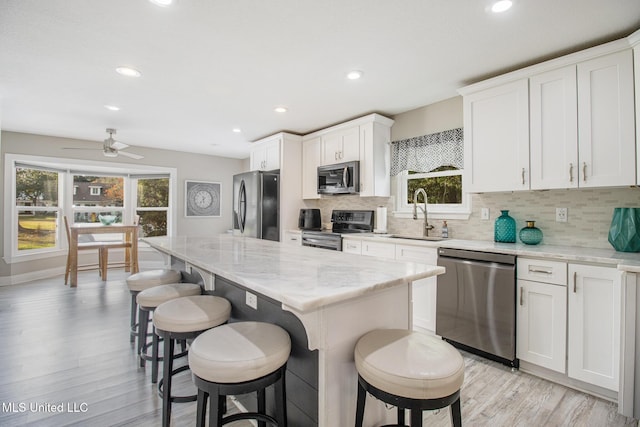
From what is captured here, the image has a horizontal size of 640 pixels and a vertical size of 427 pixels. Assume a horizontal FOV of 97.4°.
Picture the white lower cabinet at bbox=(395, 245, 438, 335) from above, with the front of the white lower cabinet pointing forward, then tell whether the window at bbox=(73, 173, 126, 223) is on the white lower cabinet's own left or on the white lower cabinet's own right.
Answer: on the white lower cabinet's own right

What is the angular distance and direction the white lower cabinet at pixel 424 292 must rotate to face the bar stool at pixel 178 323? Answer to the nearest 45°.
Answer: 0° — it already faces it

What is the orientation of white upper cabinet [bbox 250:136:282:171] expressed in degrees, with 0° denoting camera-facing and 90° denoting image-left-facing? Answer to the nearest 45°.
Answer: approximately 45°

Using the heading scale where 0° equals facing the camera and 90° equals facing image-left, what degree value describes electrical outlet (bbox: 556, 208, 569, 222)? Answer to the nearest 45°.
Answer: approximately 0°

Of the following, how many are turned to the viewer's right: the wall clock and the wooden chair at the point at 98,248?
1

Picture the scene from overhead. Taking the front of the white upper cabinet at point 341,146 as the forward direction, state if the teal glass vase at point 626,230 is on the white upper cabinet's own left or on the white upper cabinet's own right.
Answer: on the white upper cabinet's own left

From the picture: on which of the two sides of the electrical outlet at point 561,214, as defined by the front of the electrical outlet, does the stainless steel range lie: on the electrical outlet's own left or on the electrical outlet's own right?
on the electrical outlet's own right

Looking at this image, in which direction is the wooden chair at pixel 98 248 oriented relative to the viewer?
to the viewer's right
